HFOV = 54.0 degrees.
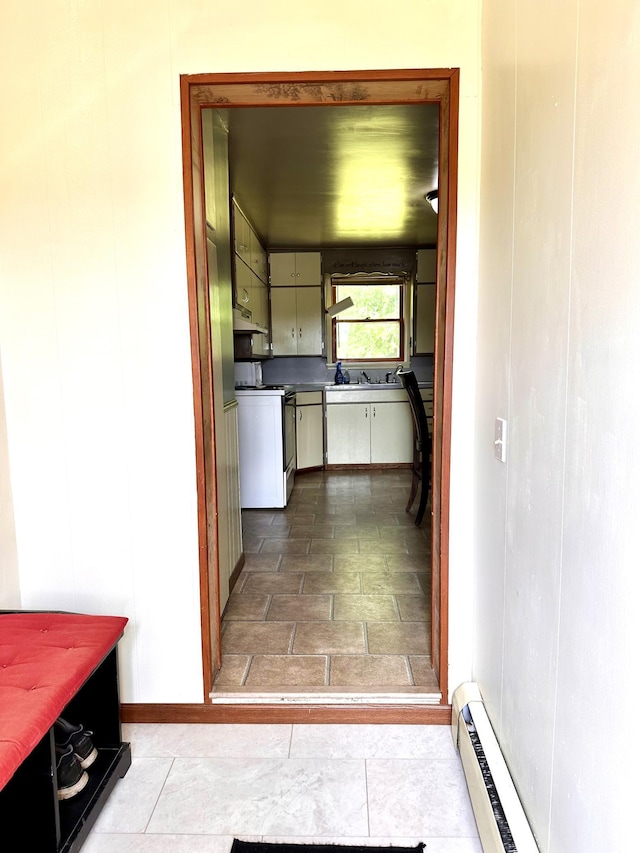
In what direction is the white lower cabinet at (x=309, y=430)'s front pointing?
toward the camera

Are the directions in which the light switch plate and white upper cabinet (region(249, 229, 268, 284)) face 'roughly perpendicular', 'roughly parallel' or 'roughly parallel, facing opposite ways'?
roughly parallel, facing opposite ways

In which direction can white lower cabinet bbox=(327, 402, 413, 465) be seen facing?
toward the camera

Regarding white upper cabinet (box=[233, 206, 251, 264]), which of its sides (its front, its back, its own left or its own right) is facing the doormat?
right

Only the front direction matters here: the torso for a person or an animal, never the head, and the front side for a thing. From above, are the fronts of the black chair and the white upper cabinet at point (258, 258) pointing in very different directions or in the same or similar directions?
same or similar directions

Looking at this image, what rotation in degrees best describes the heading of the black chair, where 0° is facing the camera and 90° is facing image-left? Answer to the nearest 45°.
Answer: approximately 270°

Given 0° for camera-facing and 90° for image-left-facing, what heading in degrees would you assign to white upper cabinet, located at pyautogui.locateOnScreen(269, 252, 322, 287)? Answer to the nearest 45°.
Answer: approximately 0°

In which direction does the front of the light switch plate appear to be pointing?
to the viewer's left

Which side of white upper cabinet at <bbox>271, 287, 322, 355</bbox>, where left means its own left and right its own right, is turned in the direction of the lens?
front

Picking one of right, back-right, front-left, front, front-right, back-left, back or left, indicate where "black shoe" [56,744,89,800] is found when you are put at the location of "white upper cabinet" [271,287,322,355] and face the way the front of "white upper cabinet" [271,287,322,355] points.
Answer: front

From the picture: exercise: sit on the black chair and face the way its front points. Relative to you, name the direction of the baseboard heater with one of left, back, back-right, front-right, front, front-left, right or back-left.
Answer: right

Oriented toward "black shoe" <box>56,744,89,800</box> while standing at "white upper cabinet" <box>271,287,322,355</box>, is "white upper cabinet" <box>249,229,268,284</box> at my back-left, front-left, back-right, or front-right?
front-right

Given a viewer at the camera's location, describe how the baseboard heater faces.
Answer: facing to the left of the viewer

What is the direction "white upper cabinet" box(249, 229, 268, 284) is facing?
to the viewer's right

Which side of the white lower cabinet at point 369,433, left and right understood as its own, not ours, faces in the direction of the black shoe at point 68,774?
front
